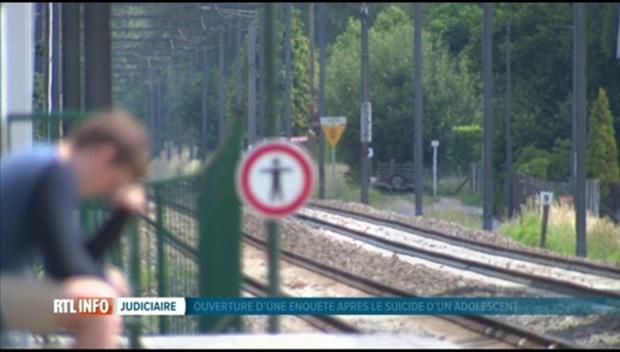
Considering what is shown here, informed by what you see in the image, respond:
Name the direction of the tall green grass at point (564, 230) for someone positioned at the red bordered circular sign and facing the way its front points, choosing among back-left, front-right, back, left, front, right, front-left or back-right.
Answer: back-left

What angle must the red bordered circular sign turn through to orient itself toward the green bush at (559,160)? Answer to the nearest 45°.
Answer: approximately 135° to its left

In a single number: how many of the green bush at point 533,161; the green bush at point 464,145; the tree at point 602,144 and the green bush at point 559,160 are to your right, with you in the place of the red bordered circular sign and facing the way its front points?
0

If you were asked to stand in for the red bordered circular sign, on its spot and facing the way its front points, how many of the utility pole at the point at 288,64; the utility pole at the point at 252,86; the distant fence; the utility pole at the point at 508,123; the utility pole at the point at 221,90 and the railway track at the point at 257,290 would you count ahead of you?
0

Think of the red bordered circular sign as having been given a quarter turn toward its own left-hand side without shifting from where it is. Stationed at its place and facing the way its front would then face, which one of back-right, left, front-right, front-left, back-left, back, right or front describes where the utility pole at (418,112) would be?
front-left

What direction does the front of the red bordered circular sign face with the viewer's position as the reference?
facing the viewer

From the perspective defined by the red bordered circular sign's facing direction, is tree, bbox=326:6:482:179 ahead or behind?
behind

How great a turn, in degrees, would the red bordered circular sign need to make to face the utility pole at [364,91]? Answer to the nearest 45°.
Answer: approximately 135° to its left

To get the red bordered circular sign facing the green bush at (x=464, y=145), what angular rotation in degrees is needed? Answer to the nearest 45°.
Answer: approximately 135° to its left

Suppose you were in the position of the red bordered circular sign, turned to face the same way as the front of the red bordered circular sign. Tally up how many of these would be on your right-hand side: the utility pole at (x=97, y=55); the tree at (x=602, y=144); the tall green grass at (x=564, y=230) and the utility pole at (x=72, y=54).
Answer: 2

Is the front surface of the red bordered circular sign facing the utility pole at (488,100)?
no

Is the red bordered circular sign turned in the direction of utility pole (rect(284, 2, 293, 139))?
no

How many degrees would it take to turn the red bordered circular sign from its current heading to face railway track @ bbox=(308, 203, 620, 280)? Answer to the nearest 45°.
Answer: approximately 135° to its left

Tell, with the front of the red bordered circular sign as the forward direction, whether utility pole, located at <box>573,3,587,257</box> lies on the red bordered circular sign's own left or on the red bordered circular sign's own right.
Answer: on the red bordered circular sign's own left

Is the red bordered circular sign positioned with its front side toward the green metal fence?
no

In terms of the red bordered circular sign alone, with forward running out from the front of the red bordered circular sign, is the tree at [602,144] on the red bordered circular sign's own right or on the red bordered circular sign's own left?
on the red bordered circular sign's own left
